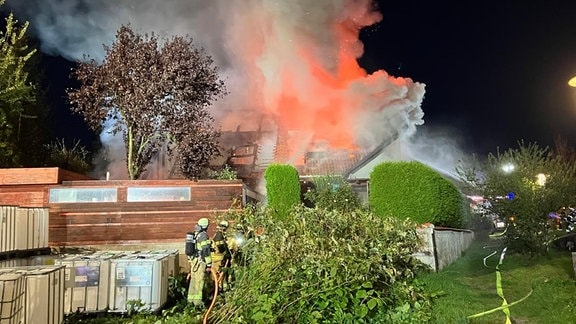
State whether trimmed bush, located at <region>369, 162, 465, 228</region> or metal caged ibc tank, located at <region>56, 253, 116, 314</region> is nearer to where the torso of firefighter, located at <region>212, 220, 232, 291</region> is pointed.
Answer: the trimmed bush

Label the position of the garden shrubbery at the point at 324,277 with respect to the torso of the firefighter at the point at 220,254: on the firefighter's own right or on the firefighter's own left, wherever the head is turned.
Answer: on the firefighter's own right

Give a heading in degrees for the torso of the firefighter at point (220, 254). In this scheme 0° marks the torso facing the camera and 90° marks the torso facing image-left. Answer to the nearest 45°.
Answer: approximately 270°

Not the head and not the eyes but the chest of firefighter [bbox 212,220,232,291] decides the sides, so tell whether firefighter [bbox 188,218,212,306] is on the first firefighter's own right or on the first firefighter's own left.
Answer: on the first firefighter's own right

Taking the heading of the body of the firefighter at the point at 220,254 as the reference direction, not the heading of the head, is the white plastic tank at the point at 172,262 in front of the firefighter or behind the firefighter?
behind

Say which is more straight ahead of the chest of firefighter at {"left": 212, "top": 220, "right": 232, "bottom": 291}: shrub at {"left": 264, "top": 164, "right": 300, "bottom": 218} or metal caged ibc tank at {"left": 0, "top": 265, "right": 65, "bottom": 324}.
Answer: the shrub

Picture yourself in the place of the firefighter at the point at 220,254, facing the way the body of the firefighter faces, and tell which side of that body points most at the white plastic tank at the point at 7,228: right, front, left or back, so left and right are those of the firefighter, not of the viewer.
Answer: back

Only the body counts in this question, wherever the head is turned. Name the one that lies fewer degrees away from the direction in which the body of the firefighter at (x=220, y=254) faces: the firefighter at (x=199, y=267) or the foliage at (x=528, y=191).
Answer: the foliage
